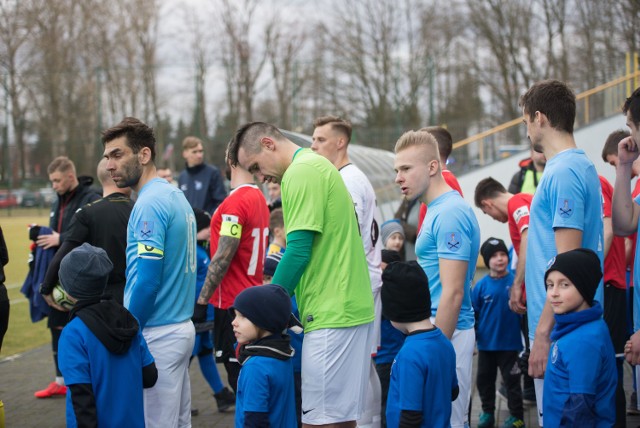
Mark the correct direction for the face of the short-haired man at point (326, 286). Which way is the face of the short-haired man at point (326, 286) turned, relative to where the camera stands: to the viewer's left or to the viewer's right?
to the viewer's left

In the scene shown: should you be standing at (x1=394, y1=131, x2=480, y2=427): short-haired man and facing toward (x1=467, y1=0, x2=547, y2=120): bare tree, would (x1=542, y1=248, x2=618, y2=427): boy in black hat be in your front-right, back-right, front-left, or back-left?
back-right

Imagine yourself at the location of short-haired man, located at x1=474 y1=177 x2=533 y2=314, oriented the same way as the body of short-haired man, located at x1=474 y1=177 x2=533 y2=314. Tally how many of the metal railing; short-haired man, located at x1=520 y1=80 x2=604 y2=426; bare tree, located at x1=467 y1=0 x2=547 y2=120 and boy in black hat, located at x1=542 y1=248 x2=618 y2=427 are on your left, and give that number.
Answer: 2

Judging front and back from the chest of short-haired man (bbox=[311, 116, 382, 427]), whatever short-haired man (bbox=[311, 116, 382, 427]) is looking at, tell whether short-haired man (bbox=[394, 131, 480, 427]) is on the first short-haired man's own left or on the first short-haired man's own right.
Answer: on the first short-haired man's own left

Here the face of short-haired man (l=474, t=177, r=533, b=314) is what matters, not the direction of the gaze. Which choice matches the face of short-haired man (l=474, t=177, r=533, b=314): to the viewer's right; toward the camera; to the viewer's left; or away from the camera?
to the viewer's left

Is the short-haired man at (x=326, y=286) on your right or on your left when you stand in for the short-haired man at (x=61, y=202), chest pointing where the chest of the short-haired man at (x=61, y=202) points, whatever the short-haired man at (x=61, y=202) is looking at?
on your left

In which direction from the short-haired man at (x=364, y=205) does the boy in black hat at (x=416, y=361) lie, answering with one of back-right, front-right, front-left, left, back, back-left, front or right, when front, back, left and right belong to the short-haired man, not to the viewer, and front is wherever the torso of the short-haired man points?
left

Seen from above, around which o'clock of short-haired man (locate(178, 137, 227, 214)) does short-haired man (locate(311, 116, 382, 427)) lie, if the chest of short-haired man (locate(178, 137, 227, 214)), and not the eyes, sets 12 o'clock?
short-haired man (locate(311, 116, 382, 427)) is roughly at 10 o'clock from short-haired man (locate(178, 137, 227, 214)).

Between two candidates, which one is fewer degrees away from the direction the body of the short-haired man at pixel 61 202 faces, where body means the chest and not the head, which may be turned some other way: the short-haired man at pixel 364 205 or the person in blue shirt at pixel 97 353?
the person in blue shirt

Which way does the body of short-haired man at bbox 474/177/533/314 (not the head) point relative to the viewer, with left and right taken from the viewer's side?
facing to the left of the viewer

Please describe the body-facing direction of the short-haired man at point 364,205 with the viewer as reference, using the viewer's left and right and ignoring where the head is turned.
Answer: facing to the left of the viewer

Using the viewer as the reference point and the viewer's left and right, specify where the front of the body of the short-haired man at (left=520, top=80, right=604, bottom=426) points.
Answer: facing to the left of the viewer

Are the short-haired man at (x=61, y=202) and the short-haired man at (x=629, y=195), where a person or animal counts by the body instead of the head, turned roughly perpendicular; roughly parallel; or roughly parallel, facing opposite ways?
roughly perpendicular
